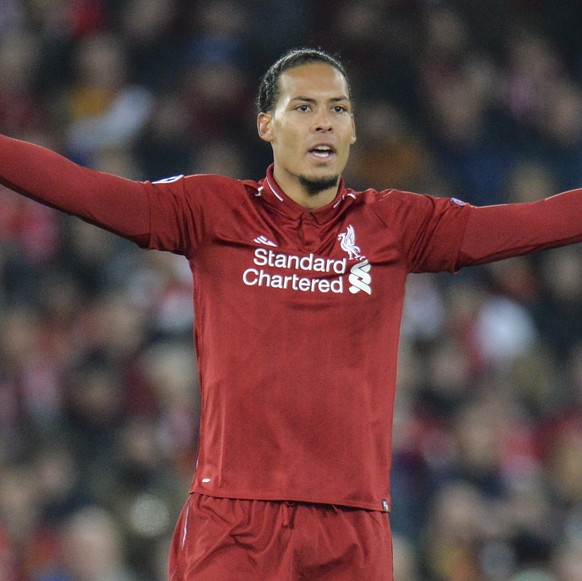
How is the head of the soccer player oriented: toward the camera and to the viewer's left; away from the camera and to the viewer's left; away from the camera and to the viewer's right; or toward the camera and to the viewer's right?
toward the camera and to the viewer's right

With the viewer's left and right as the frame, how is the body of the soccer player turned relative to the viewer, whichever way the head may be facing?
facing the viewer
